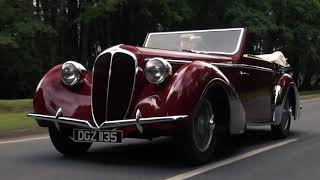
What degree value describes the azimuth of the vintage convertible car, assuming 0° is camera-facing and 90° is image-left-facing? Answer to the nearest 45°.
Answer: approximately 45°
